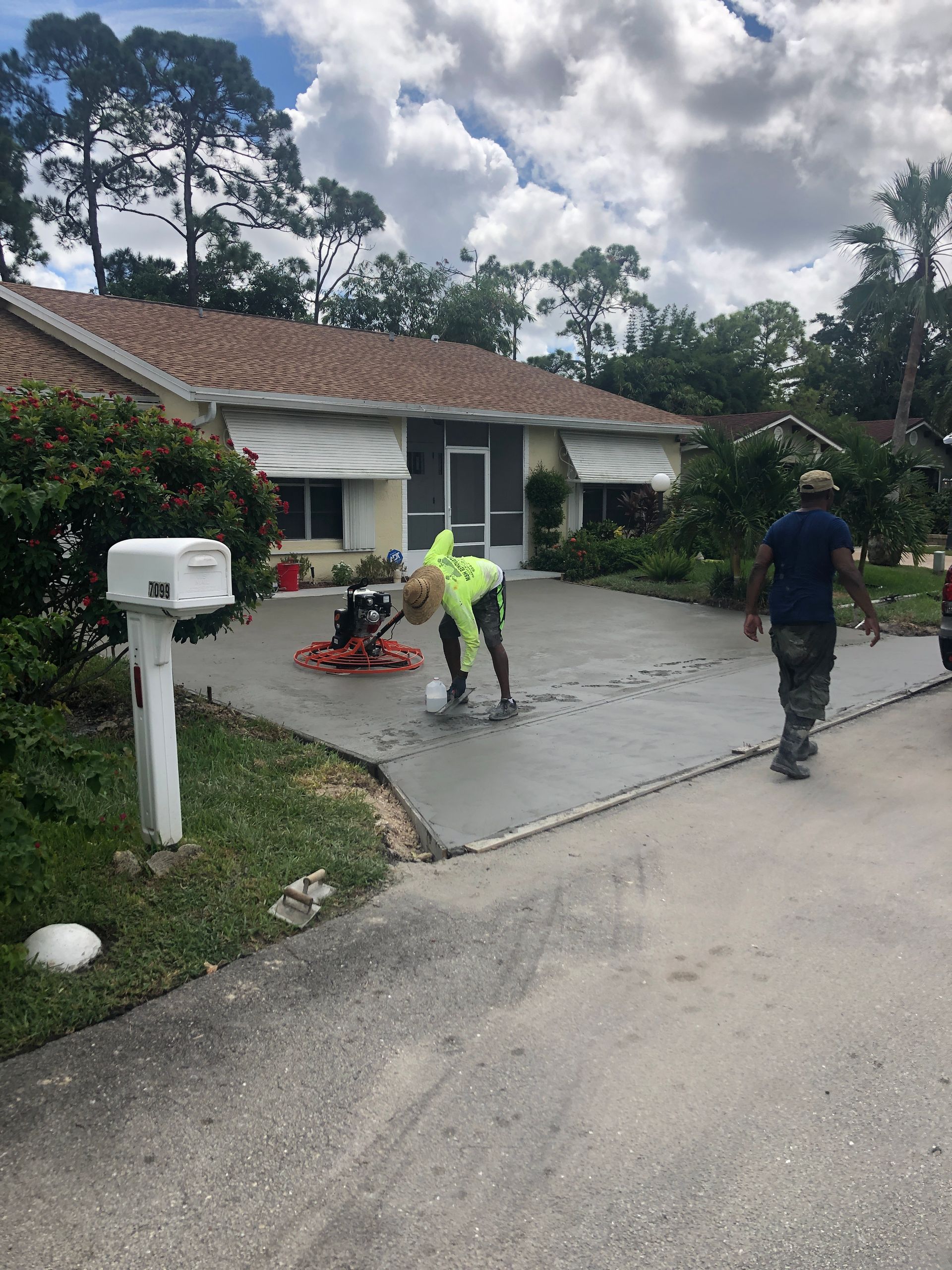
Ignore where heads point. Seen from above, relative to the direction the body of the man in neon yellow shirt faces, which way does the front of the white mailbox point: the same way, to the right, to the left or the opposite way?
to the left

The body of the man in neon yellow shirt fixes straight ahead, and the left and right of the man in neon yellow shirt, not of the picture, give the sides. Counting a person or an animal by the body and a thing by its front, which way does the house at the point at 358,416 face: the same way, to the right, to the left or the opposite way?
to the left

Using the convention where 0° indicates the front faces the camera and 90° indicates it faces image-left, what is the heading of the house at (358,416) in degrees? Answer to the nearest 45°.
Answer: approximately 315°

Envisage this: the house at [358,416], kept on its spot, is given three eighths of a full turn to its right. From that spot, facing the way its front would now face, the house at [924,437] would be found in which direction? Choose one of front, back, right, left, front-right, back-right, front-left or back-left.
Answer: back-right

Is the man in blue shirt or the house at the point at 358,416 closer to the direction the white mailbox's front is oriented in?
the man in blue shirt

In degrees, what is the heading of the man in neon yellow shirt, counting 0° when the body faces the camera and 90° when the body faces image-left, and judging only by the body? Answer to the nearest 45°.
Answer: approximately 45°

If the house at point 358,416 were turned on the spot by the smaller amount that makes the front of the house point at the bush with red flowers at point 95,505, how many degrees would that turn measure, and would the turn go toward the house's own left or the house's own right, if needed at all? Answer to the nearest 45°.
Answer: approximately 45° to the house's own right

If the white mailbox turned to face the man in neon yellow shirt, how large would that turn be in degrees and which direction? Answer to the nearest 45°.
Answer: approximately 90° to its left

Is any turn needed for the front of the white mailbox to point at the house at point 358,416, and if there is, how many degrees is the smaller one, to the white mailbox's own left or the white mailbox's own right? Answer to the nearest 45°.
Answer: approximately 135° to the white mailbox's own left

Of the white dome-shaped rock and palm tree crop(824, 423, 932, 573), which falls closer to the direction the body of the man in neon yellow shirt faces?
the white dome-shaped rock

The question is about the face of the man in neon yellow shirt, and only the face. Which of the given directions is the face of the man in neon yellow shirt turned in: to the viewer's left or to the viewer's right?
to the viewer's left
